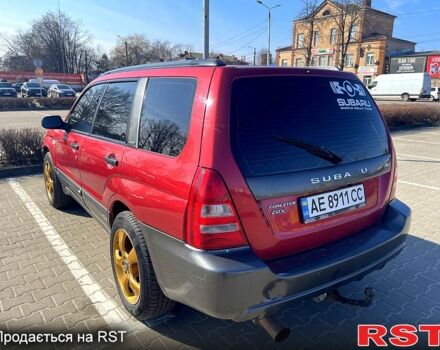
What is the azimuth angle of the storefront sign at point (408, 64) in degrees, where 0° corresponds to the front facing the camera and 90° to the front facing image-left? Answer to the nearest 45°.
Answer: approximately 0°

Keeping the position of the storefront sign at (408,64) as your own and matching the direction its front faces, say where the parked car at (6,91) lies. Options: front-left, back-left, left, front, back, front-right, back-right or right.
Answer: front-right

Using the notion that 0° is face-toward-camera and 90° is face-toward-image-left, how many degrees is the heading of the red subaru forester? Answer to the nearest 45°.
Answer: approximately 135°

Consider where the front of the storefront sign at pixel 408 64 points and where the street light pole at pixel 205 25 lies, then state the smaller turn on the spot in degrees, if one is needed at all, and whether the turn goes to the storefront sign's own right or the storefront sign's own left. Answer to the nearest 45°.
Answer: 0° — it already faces it

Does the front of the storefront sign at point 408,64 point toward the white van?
yes

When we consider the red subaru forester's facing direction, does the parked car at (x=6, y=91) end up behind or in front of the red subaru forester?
in front

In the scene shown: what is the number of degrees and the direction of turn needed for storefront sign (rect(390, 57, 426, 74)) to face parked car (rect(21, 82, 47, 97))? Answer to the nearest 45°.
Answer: approximately 45° to its right

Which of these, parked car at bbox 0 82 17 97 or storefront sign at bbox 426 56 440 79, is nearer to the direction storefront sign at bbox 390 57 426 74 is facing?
the parked car

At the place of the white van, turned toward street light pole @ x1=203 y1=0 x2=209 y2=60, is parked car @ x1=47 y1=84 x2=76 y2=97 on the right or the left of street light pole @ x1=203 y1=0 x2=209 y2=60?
right

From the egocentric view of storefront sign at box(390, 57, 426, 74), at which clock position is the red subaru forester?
The red subaru forester is roughly at 12 o'clock from the storefront sign.

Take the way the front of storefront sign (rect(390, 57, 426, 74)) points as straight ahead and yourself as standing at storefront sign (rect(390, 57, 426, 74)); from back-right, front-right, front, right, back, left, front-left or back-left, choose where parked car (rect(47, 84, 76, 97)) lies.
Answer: front-right

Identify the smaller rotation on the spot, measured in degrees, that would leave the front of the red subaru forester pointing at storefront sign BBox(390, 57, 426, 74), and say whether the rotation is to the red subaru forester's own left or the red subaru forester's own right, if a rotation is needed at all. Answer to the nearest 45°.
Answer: approximately 90° to the red subaru forester's own right

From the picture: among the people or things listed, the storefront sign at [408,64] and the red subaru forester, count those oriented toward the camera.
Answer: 1
